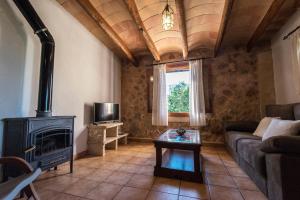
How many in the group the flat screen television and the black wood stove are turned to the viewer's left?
0

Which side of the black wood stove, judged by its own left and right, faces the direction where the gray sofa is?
front

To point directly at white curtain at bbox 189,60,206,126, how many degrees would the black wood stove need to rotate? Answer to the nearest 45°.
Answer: approximately 45° to its left

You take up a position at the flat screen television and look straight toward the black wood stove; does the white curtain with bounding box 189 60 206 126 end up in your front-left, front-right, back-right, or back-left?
back-left

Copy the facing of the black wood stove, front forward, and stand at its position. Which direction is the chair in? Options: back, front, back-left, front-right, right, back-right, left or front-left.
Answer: front-right

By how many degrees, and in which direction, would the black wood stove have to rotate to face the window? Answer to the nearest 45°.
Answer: approximately 45° to its left

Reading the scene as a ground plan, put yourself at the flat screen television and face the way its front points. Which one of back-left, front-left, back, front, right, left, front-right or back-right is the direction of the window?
front-left

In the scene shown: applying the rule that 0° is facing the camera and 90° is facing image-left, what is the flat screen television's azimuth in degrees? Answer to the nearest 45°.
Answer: approximately 315°

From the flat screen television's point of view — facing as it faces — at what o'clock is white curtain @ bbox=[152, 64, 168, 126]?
The white curtain is roughly at 10 o'clock from the flat screen television.

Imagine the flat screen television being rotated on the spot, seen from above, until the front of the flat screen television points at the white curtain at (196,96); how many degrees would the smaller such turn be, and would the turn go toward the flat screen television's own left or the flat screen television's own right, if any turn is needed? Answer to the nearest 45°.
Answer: approximately 45° to the flat screen television's own left
